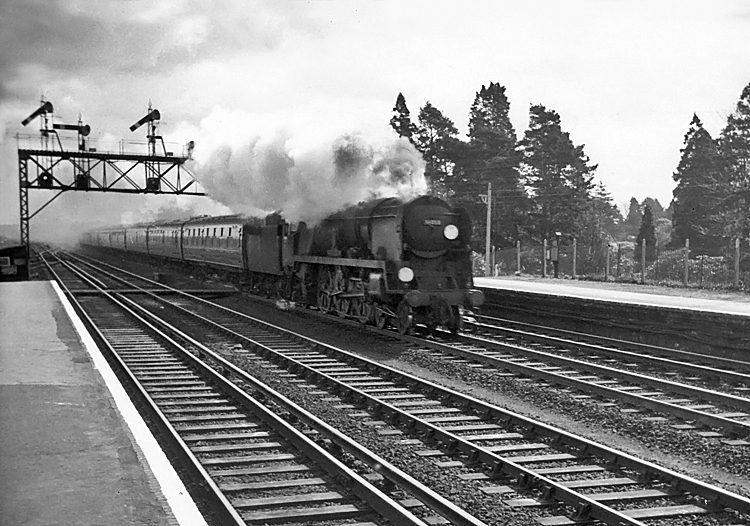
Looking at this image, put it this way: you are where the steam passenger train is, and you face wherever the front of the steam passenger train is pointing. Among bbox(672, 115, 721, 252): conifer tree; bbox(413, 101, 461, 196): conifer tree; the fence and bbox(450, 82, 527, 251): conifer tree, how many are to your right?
0

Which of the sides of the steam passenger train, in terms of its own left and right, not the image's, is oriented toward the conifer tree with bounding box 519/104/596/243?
left

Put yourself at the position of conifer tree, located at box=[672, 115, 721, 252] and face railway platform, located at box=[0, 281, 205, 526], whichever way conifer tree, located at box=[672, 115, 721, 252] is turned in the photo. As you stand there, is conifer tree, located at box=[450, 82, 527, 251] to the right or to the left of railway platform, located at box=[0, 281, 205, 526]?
right

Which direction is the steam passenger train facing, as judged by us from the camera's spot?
facing the viewer and to the right of the viewer

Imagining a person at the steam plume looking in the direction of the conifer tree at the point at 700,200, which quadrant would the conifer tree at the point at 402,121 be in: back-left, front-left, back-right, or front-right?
front-left

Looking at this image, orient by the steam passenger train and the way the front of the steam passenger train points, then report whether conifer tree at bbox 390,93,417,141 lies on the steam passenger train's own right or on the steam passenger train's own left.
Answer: on the steam passenger train's own left

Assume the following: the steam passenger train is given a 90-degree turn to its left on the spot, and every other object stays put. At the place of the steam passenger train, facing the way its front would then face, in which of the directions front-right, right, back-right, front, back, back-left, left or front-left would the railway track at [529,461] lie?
back-right

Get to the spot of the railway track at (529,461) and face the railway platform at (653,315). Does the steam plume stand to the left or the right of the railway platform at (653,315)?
left

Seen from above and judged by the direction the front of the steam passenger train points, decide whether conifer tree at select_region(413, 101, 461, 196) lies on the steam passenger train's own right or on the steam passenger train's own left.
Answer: on the steam passenger train's own left

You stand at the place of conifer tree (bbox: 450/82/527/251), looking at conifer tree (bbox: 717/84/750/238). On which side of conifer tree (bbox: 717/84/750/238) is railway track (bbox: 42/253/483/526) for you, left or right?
right

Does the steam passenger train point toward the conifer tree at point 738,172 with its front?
no

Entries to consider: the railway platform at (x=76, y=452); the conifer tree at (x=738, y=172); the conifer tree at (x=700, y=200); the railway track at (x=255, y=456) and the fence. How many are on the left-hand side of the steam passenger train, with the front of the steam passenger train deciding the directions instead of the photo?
3

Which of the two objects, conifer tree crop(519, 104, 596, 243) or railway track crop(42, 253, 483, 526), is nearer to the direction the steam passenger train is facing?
the railway track

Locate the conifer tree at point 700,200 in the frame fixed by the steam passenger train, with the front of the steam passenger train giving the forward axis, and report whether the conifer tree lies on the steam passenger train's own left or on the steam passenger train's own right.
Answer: on the steam passenger train's own left

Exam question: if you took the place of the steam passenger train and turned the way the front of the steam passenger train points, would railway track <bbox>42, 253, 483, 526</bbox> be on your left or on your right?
on your right

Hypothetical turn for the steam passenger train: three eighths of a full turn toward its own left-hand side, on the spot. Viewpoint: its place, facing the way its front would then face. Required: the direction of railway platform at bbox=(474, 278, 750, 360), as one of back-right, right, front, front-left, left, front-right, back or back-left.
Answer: right
